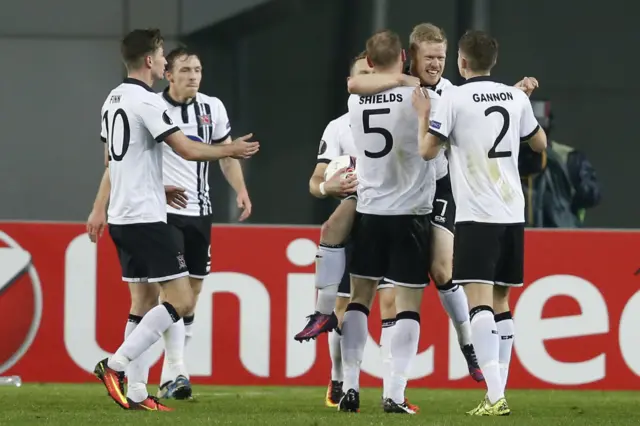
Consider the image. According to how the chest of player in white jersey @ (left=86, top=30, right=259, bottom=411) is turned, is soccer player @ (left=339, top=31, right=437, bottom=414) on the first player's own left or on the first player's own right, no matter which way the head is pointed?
on the first player's own right

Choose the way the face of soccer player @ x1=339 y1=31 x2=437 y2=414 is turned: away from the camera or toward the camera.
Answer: away from the camera

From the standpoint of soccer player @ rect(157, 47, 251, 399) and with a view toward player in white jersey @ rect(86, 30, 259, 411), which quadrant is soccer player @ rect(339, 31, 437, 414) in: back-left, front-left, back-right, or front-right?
front-left

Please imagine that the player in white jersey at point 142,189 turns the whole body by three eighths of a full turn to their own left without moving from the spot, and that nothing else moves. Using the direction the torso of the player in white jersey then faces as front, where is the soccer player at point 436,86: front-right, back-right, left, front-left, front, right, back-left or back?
back

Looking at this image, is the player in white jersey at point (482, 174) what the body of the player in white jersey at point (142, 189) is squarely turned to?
no

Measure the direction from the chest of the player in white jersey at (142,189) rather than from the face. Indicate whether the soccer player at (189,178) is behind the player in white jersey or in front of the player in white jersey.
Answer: in front

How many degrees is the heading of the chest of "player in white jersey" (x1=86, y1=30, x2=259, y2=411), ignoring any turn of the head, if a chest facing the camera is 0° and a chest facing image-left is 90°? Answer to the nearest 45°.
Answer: approximately 225°

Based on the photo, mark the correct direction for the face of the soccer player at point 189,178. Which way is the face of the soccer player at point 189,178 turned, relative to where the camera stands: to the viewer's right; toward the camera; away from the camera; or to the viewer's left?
toward the camera

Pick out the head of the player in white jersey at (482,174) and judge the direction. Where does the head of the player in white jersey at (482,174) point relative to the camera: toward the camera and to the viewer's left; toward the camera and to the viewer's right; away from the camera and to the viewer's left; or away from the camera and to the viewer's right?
away from the camera and to the viewer's left
